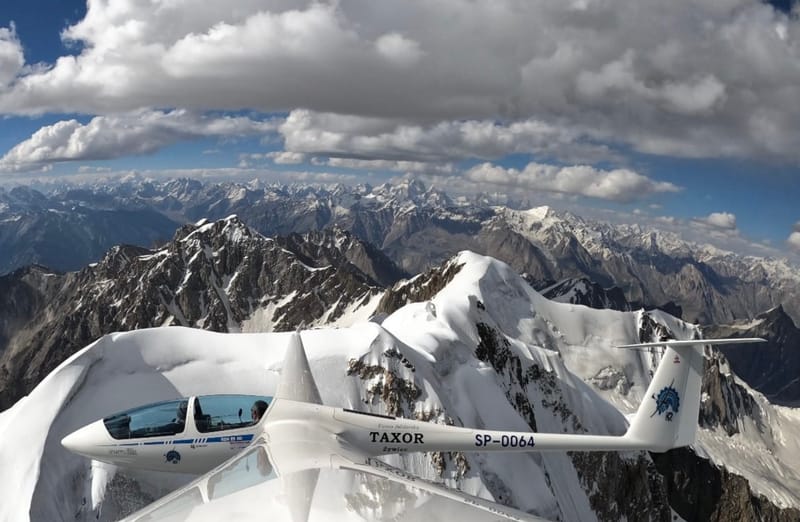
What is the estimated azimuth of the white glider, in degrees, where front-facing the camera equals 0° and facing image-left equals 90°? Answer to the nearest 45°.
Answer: approximately 90°
